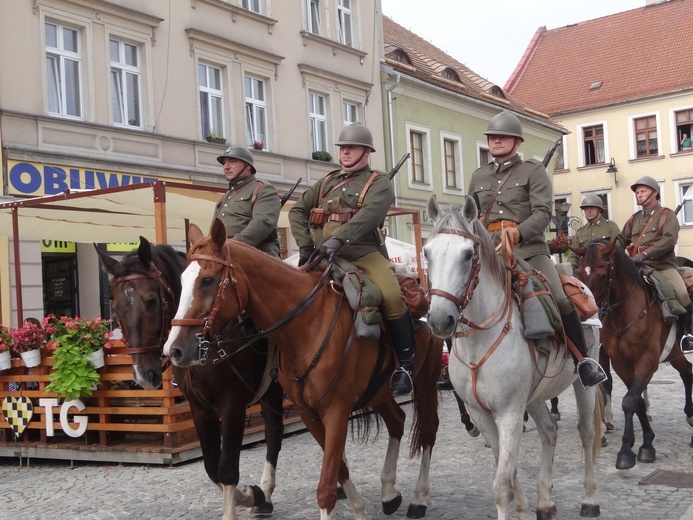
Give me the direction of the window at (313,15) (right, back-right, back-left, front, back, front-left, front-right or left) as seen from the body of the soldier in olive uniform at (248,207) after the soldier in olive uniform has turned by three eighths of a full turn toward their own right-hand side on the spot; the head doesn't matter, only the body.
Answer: front

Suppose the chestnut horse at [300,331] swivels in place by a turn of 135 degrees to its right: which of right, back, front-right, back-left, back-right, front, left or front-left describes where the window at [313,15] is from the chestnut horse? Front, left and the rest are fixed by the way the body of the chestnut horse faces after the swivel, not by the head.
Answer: front

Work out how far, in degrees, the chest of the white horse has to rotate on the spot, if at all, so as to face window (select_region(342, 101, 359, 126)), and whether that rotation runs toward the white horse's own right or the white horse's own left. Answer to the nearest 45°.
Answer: approximately 135° to the white horse's own right

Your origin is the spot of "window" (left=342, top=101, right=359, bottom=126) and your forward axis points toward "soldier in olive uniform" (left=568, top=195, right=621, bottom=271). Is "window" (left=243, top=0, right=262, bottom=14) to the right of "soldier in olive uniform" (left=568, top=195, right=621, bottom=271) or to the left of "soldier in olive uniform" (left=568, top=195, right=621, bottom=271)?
right

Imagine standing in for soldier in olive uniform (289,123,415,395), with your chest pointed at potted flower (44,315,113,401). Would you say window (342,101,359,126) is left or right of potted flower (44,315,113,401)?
right

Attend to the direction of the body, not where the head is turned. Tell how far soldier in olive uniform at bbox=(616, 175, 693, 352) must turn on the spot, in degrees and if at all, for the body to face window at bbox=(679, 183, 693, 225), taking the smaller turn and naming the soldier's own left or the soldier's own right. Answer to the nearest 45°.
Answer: approximately 135° to the soldier's own right

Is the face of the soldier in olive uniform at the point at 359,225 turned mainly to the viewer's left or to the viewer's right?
to the viewer's left

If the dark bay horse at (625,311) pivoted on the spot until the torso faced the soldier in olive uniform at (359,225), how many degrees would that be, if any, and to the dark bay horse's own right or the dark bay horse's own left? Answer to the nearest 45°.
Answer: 0° — it already faces them
